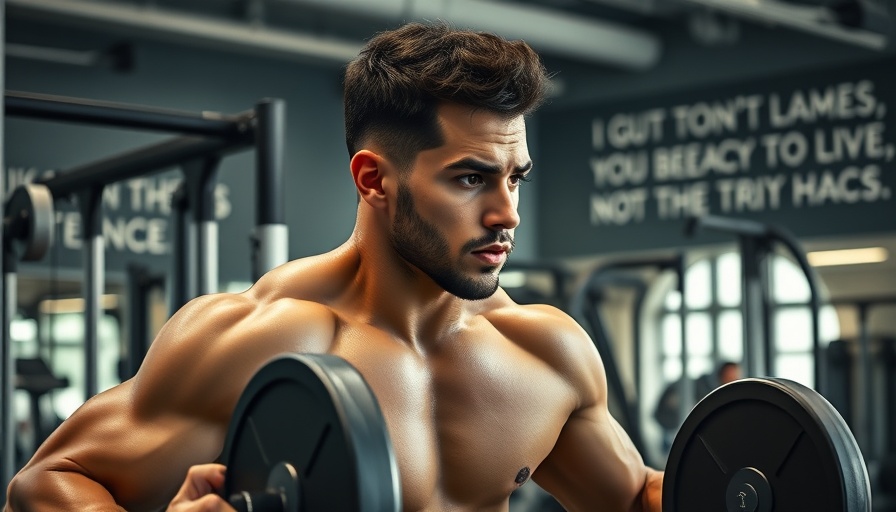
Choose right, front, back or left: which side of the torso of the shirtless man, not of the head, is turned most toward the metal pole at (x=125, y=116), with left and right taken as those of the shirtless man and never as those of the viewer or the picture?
back

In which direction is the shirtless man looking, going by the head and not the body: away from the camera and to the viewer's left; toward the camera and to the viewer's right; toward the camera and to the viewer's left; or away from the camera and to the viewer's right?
toward the camera and to the viewer's right

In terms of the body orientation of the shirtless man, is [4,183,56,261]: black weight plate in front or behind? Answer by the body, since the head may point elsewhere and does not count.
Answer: behind

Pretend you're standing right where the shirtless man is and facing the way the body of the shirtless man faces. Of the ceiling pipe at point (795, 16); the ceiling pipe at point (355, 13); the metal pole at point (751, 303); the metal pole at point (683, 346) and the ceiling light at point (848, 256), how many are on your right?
0

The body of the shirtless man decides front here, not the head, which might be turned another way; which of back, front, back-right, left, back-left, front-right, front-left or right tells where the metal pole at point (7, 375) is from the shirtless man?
back

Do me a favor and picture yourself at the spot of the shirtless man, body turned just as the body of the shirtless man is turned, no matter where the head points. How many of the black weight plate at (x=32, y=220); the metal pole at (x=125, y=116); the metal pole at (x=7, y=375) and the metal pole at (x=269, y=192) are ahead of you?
0

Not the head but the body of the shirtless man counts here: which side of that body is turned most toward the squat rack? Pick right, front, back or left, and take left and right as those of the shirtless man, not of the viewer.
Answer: back

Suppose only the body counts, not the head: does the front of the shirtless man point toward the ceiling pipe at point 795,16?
no

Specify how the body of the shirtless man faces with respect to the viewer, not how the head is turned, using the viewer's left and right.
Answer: facing the viewer and to the right of the viewer

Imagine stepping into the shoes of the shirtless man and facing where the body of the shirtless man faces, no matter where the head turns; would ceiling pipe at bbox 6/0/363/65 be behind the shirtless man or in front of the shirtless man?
behind

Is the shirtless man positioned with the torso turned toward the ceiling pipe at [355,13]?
no

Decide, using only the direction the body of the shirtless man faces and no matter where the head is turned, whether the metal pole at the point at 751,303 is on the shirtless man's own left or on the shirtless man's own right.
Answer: on the shirtless man's own left

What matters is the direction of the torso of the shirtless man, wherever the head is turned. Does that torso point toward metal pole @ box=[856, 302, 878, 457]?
no
